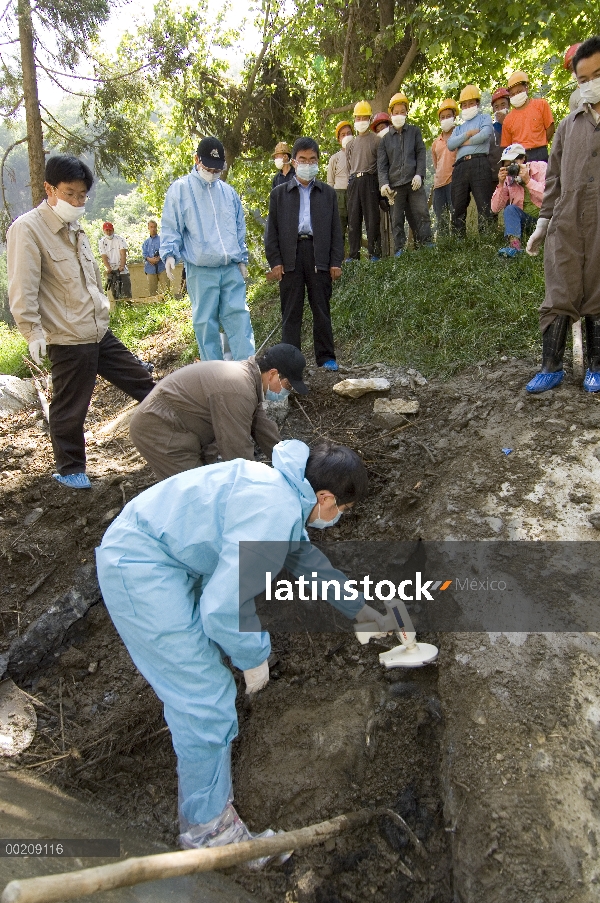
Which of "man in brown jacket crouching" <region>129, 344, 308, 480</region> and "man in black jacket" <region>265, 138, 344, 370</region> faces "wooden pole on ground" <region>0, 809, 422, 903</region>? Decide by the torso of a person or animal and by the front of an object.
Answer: the man in black jacket

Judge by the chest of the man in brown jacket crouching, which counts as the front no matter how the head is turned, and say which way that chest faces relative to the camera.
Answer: to the viewer's right

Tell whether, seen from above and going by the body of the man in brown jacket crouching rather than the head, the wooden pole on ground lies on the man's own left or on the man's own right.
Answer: on the man's own right

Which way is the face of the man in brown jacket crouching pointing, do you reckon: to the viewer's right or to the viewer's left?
to the viewer's right

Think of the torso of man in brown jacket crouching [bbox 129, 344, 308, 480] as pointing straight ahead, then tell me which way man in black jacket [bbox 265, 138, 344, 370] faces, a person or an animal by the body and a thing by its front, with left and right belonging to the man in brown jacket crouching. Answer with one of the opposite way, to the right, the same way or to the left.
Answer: to the right

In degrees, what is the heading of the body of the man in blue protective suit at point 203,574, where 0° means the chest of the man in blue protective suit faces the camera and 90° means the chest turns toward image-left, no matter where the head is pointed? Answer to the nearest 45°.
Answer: approximately 270°

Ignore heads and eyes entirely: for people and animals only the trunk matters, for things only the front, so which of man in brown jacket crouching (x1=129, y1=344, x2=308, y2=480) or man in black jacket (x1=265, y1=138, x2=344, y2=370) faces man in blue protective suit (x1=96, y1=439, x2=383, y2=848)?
the man in black jacket
